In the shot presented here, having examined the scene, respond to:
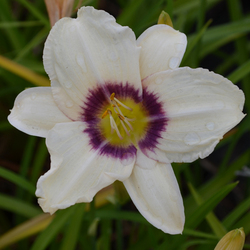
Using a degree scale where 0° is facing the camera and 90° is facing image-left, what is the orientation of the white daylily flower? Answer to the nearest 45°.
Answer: approximately 0°
